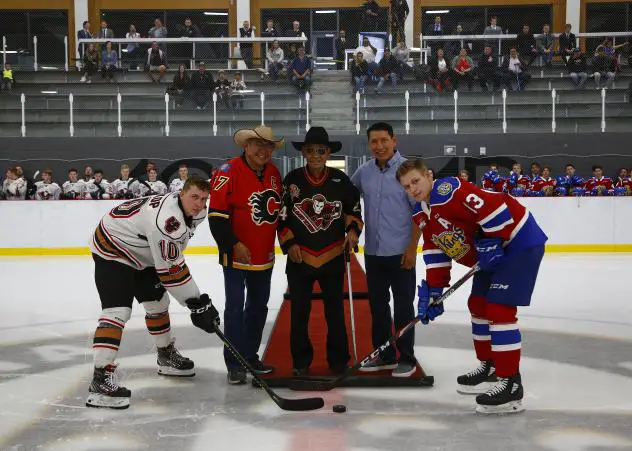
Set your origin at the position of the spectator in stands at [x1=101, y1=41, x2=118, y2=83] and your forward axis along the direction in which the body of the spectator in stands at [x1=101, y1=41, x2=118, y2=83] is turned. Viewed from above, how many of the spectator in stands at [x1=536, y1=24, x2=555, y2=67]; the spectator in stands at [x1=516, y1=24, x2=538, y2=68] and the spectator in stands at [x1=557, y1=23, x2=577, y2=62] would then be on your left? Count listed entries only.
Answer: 3

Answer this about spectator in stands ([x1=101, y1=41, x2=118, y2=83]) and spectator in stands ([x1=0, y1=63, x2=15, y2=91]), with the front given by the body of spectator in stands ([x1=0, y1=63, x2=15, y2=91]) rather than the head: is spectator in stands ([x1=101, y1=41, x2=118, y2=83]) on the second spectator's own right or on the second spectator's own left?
on the second spectator's own left

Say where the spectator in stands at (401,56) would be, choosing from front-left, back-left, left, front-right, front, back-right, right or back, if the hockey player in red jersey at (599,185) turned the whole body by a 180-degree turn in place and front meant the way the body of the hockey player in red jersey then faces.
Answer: front-left

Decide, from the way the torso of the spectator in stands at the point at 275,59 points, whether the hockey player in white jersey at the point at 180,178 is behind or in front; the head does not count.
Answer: in front

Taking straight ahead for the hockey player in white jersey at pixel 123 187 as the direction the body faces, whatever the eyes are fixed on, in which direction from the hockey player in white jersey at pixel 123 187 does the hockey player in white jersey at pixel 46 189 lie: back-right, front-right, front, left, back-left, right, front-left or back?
right

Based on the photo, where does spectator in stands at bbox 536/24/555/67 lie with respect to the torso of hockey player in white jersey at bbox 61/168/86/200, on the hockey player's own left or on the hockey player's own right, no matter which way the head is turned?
on the hockey player's own left

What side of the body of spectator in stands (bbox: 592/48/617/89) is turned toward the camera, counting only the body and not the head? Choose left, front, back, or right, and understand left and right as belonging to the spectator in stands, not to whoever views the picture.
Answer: front

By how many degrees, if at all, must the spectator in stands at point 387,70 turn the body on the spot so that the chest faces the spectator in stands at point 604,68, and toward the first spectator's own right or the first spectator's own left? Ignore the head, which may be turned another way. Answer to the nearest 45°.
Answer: approximately 90° to the first spectator's own left

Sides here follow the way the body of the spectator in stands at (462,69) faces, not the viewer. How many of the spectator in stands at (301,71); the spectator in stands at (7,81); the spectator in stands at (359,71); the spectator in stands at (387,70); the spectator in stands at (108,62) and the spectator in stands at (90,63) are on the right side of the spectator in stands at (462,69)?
6

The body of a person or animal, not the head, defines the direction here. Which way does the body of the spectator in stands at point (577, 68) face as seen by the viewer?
toward the camera

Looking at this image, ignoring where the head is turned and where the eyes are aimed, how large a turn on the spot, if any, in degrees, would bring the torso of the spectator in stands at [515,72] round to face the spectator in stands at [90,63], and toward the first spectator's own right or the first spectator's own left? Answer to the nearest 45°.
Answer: approximately 90° to the first spectator's own right

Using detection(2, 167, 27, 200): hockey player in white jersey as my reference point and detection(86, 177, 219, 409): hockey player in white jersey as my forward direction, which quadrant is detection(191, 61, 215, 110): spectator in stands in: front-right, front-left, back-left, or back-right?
back-left

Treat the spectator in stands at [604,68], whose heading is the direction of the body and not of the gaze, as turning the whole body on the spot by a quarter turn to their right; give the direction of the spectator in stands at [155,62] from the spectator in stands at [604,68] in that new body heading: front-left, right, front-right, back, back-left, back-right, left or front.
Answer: front

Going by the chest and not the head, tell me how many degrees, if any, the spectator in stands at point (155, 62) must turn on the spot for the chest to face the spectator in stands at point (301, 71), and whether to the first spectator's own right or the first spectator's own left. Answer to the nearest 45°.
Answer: approximately 45° to the first spectator's own left

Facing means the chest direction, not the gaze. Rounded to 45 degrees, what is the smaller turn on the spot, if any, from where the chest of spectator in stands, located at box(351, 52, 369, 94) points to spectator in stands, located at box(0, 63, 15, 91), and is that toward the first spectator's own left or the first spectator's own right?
approximately 90° to the first spectator's own right

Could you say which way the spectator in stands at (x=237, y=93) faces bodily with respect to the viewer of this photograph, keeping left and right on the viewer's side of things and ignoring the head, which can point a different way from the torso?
facing the viewer
